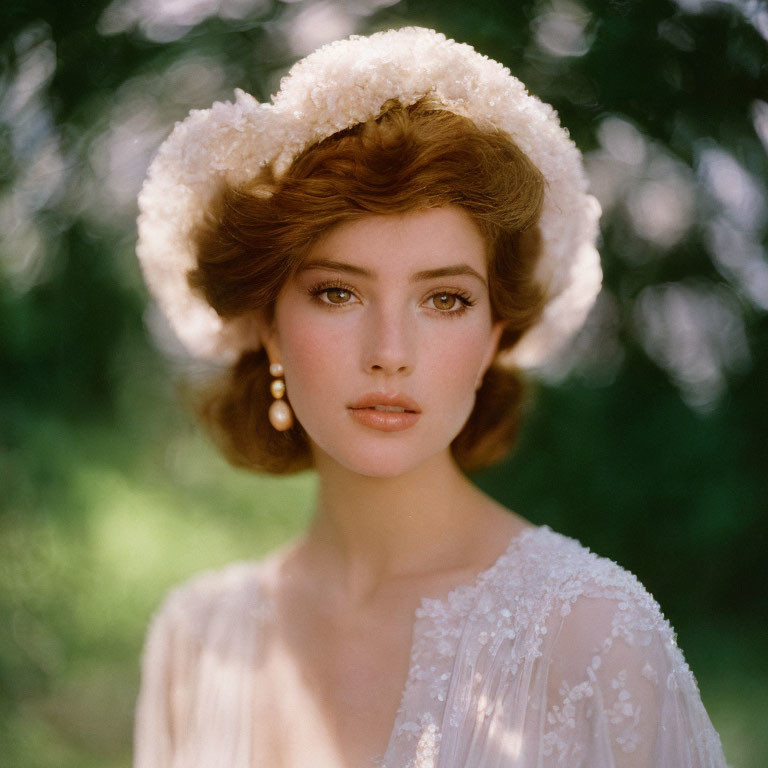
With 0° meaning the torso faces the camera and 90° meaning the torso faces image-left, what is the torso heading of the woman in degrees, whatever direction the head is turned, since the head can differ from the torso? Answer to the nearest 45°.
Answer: approximately 0°
